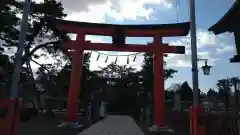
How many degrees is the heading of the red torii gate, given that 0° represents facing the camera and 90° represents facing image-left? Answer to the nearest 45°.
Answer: approximately 0°

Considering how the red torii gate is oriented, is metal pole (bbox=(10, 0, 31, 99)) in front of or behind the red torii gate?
in front

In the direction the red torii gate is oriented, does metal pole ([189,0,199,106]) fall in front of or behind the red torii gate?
in front
